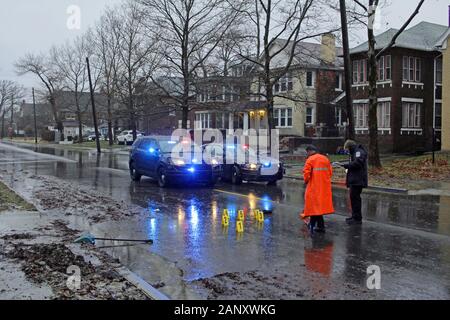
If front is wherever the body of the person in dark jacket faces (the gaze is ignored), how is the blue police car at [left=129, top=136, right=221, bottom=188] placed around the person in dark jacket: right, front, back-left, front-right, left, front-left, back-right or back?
front-right

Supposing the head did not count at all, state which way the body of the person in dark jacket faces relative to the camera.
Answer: to the viewer's left

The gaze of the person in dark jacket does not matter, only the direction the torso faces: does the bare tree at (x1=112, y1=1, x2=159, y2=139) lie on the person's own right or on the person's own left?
on the person's own right

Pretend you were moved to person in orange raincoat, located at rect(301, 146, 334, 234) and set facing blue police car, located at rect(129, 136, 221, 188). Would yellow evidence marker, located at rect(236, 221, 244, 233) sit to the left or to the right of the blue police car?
left

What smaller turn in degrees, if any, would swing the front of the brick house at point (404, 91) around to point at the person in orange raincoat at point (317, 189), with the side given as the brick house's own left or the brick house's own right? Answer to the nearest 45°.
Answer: approximately 45° to the brick house's own left

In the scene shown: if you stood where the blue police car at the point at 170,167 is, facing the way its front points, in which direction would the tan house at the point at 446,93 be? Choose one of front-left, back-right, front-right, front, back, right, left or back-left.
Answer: left

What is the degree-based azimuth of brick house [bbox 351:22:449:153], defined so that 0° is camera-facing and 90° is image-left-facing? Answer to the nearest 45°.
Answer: approximately 45°

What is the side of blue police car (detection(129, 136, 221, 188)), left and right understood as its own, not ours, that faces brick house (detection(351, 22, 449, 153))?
left

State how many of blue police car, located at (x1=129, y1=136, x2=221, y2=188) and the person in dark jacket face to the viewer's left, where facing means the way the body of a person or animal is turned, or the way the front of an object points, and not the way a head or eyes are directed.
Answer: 1
